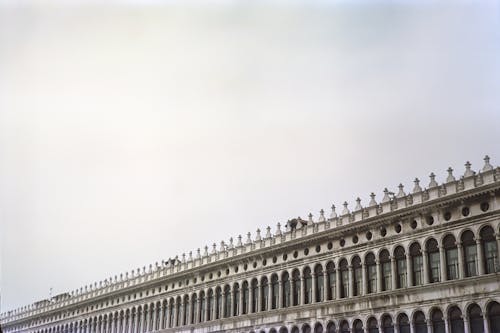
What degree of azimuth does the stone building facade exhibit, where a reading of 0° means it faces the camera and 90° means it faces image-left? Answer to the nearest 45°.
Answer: approximately 45°
